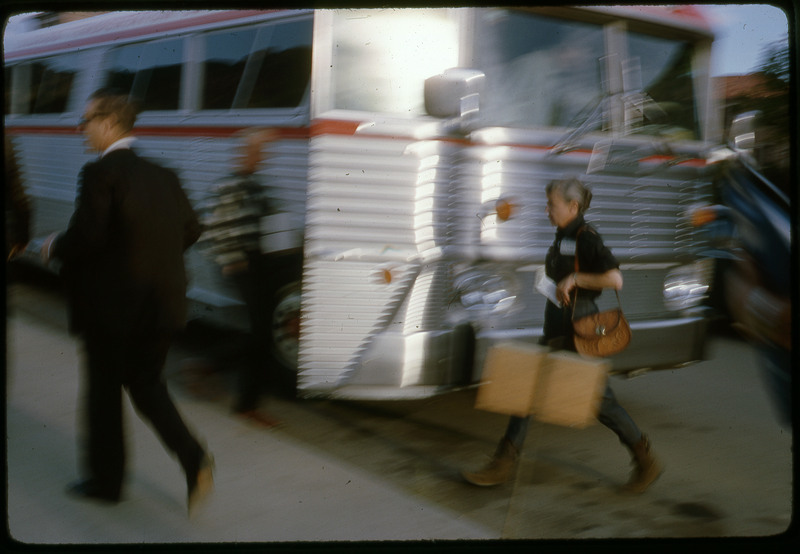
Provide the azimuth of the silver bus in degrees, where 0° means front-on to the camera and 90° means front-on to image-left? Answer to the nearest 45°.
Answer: approximately 315°

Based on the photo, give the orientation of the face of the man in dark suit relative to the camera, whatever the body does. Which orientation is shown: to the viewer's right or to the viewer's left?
to the viewer's left

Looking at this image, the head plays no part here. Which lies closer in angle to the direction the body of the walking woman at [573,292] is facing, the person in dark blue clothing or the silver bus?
the silver bus

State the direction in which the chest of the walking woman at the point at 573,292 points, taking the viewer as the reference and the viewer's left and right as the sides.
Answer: facing to the left of the viewer

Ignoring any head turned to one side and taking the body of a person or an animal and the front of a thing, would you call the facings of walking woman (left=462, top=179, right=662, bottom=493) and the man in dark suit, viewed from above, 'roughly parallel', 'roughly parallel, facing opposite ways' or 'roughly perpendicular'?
roughly parallel

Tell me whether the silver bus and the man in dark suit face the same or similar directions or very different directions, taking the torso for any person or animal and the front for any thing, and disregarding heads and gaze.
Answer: very different directions

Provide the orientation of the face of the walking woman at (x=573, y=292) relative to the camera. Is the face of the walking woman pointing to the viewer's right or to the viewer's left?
to the viewer's left

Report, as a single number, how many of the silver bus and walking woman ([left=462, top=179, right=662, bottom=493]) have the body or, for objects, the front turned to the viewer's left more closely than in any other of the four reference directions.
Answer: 1

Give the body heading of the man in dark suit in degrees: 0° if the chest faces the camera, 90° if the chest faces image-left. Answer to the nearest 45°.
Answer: approximately 135°

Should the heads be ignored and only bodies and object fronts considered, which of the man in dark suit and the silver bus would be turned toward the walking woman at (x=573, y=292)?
the silver bus

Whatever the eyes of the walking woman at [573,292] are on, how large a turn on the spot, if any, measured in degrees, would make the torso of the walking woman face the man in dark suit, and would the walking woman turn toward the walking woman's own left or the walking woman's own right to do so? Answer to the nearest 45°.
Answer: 0° — they already face them

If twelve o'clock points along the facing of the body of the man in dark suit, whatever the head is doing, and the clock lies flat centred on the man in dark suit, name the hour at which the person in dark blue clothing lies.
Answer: The person in dark blue clothing is roughly at 5 o'clock from the man in dark suit.

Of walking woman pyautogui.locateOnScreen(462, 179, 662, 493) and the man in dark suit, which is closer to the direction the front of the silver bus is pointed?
the walking woman

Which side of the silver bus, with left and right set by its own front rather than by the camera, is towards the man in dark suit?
right

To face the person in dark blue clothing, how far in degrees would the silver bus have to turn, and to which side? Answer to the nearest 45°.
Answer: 0° — it already faces it

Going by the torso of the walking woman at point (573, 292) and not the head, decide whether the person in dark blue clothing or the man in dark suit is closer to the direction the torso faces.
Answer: the man in dark suit
